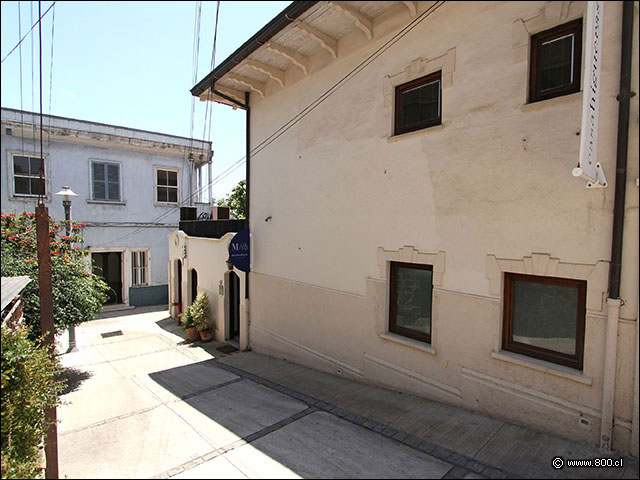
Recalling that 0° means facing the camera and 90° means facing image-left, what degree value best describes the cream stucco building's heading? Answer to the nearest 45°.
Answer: approximately 45°

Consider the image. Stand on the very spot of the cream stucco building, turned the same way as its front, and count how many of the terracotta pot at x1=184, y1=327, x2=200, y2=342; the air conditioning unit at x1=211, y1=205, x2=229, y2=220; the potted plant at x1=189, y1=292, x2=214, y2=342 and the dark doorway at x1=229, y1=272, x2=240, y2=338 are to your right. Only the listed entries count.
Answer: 4

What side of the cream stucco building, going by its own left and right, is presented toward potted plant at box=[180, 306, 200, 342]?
right

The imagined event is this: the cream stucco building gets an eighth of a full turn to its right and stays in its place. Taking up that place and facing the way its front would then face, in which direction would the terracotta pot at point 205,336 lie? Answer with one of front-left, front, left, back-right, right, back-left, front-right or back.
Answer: front-right

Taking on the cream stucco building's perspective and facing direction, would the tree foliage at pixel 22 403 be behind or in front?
in front

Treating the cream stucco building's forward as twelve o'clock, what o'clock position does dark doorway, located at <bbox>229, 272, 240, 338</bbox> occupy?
The dark doorway is roughly at 3 o'clock from the cream stucco building.

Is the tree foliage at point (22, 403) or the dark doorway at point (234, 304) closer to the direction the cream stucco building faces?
the tree foliage

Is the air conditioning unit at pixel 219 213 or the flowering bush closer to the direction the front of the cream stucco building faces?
the flowering bush

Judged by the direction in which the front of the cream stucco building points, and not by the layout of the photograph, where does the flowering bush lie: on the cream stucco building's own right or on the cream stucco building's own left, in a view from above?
on the cream stucco building's own right

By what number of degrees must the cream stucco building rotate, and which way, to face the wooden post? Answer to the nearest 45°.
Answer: approximately 45° to its right

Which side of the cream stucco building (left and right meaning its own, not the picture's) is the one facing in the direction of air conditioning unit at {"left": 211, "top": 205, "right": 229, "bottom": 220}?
right

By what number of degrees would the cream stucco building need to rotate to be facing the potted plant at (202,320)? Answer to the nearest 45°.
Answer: approximately 90° to its right
